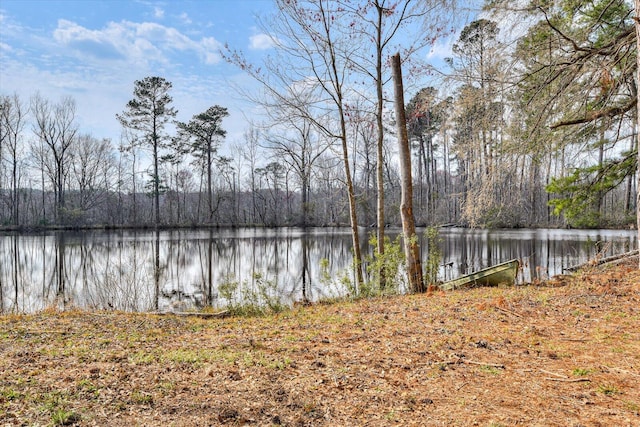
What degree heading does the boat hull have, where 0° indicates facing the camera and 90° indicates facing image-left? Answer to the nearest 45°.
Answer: approximately 270°
